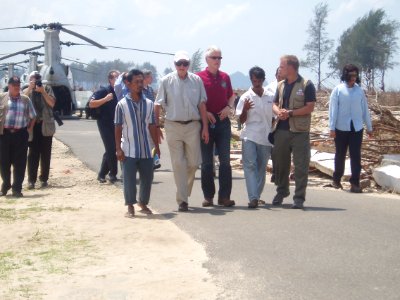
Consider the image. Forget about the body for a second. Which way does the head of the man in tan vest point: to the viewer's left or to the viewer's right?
to the viewer's left

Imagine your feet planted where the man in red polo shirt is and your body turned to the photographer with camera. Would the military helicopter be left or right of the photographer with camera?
right

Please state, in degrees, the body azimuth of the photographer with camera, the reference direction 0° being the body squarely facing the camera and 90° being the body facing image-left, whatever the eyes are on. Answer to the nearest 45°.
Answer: approximately 0°

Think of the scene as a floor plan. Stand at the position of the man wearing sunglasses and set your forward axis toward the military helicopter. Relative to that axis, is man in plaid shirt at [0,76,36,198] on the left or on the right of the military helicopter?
left

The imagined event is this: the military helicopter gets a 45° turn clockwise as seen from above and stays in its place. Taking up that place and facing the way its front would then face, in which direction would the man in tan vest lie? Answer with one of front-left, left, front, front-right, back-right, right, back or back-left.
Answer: back-right

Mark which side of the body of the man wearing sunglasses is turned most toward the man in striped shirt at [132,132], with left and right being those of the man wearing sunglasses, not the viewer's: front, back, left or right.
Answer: right
